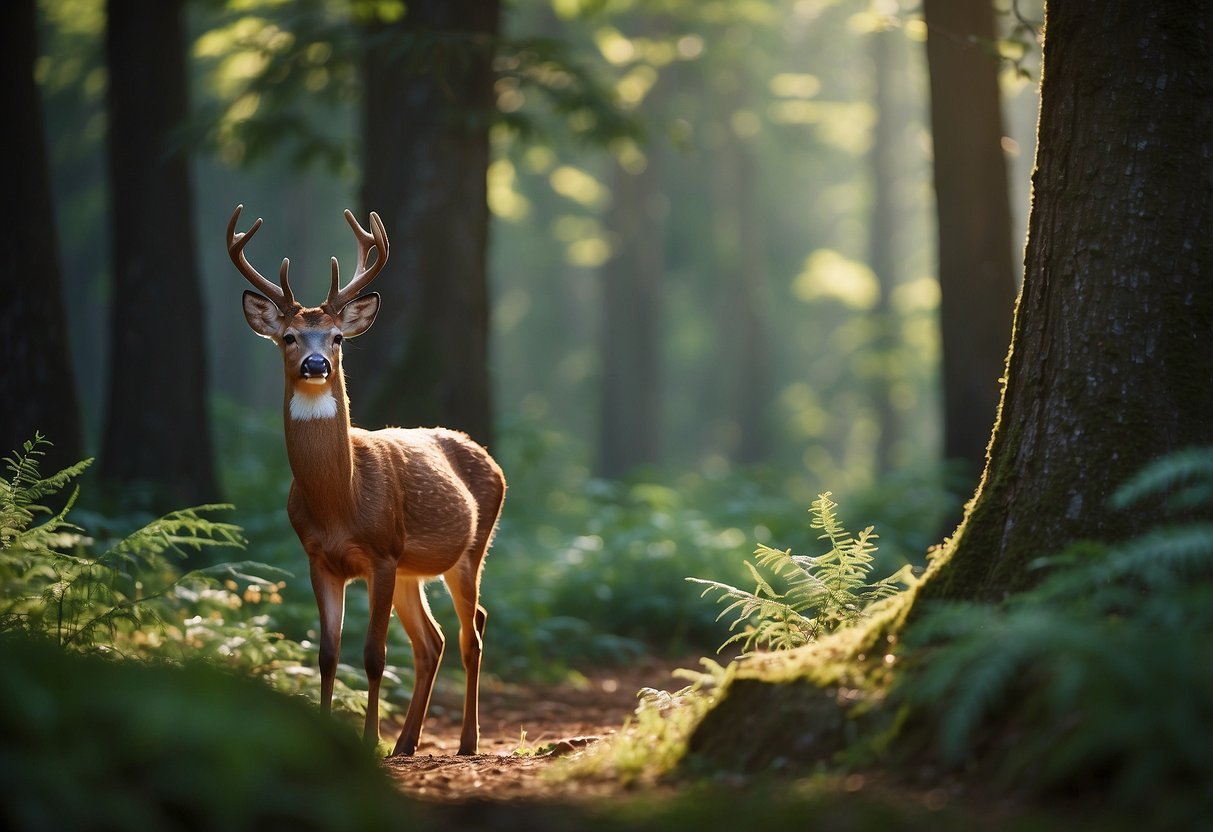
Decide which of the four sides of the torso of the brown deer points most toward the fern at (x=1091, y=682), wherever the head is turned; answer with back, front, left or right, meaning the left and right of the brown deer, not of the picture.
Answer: left

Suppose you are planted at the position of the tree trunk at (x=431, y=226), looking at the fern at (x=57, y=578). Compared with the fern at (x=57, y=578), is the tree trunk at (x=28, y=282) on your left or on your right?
right

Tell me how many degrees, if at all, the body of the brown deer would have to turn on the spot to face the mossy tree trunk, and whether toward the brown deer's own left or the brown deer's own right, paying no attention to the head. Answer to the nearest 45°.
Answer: approximately 90° to the brown deer's own left

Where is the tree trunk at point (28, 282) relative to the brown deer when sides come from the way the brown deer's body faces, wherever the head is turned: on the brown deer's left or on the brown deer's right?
on the brown deer's right

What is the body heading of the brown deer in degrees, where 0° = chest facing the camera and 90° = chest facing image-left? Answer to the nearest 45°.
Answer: approximately 45°

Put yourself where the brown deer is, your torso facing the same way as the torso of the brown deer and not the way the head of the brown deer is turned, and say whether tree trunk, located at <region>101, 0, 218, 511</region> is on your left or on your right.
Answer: on your right

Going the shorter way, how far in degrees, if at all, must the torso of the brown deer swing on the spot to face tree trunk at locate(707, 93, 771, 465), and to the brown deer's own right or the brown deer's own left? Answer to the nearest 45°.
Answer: approximately 135° to the brown deer's own right

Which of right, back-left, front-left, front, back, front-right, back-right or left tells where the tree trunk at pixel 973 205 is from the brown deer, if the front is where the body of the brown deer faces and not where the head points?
back

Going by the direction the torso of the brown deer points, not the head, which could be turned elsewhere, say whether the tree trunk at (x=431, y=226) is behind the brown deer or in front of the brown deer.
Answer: behind
